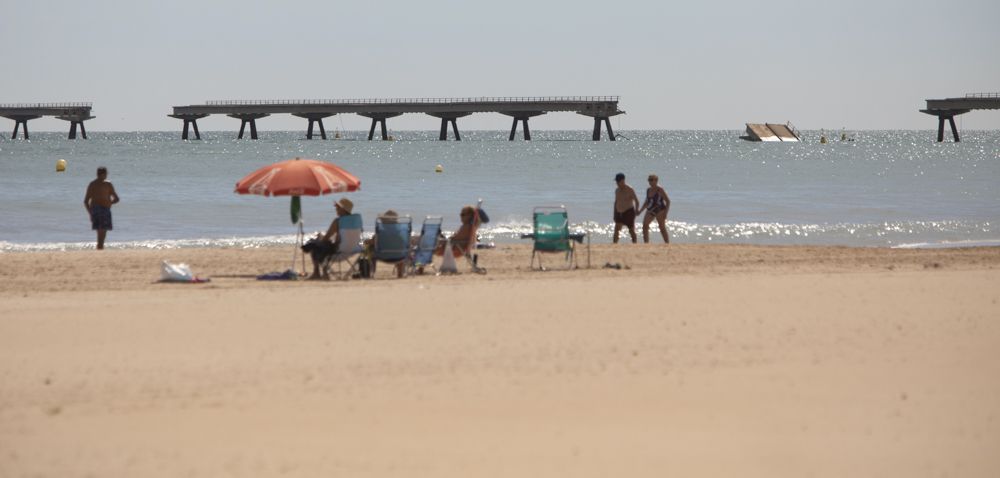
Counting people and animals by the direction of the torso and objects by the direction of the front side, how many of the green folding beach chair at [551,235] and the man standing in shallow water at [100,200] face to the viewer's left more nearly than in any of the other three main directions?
0

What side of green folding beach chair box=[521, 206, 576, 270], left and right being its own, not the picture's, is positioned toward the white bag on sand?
left

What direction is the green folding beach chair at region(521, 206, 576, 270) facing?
away from the camera

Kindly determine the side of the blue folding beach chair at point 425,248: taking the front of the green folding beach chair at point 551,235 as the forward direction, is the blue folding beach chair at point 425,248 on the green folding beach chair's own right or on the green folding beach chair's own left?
on the green folding beach chair's own left

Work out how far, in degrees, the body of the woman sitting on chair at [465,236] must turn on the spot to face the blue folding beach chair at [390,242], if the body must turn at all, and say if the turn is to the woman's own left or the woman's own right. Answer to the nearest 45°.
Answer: approximately 45° to the woman's own left
